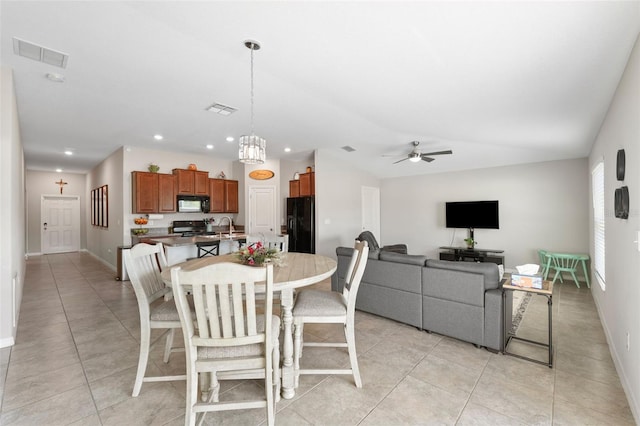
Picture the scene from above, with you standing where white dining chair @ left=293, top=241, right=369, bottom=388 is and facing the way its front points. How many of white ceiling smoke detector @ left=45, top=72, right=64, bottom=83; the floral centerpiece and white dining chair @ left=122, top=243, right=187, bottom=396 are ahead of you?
3

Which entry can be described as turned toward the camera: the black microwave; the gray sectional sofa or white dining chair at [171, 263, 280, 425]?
the black microwave

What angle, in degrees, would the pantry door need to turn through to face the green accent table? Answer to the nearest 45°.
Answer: approximately 45° to its left

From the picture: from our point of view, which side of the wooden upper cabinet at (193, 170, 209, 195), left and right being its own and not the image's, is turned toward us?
front

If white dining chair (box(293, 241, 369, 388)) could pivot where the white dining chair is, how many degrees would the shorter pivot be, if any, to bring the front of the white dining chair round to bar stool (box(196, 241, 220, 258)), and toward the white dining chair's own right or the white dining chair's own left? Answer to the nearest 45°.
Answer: approximately 45° to the white dining chair's own right

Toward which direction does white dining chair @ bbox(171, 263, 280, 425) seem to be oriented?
away from the camera

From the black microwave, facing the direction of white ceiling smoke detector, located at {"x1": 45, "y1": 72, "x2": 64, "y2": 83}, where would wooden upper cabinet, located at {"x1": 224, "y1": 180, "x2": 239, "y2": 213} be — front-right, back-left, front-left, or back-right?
back-left

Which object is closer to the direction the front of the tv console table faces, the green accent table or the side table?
the side table

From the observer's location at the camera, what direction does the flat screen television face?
facing the viewer

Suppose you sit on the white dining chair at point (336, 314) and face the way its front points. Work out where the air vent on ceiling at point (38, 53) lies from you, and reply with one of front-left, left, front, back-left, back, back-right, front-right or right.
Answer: front

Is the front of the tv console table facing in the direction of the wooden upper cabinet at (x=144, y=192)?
no

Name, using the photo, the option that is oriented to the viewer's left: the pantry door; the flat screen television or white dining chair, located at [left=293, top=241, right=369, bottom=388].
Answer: the white dining chair

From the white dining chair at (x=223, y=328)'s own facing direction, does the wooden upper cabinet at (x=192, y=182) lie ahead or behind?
ahead

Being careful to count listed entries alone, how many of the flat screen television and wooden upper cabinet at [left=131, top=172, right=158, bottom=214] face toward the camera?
2

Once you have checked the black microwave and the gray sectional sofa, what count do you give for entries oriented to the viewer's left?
0

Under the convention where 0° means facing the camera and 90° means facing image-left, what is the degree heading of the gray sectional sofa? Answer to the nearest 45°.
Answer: approximately 225°

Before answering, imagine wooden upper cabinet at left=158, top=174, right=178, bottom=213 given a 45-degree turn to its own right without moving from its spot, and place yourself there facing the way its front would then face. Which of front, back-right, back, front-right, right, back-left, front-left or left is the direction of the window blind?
left

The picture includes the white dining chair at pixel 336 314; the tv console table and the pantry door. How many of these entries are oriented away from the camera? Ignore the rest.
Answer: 0

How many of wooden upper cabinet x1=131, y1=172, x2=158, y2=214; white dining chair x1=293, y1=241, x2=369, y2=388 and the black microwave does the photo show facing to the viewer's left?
1

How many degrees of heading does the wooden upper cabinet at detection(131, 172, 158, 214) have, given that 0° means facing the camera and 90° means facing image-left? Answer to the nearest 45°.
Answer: approximately 0°
